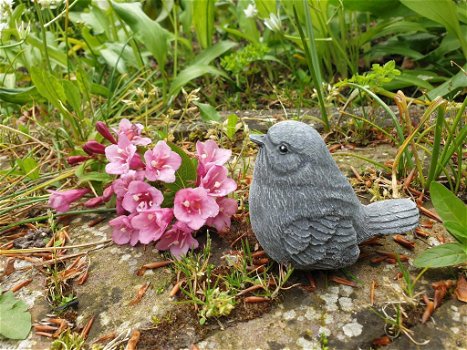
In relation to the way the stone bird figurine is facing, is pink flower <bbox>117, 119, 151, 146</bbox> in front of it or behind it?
in front

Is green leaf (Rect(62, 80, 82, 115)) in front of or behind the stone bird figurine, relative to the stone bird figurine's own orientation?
in front

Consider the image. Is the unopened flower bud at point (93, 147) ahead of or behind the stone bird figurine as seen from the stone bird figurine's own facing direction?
ahead

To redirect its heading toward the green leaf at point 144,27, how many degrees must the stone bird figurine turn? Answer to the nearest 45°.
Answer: approximately 45° to its right

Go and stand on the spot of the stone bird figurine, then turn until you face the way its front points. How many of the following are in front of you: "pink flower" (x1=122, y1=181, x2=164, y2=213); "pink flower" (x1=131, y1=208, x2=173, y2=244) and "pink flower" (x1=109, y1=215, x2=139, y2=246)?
3

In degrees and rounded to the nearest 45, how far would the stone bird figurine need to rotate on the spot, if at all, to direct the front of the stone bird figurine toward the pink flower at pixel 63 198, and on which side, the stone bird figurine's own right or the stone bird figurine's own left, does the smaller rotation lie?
0° — it already faces it

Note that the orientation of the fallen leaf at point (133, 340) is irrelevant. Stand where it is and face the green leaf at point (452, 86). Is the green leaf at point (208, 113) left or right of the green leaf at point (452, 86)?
left

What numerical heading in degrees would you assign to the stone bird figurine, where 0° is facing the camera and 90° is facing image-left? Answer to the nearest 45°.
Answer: approximately 90°

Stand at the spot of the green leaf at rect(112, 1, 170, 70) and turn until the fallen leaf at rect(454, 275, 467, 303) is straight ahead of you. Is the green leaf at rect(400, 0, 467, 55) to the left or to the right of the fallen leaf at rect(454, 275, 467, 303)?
left
